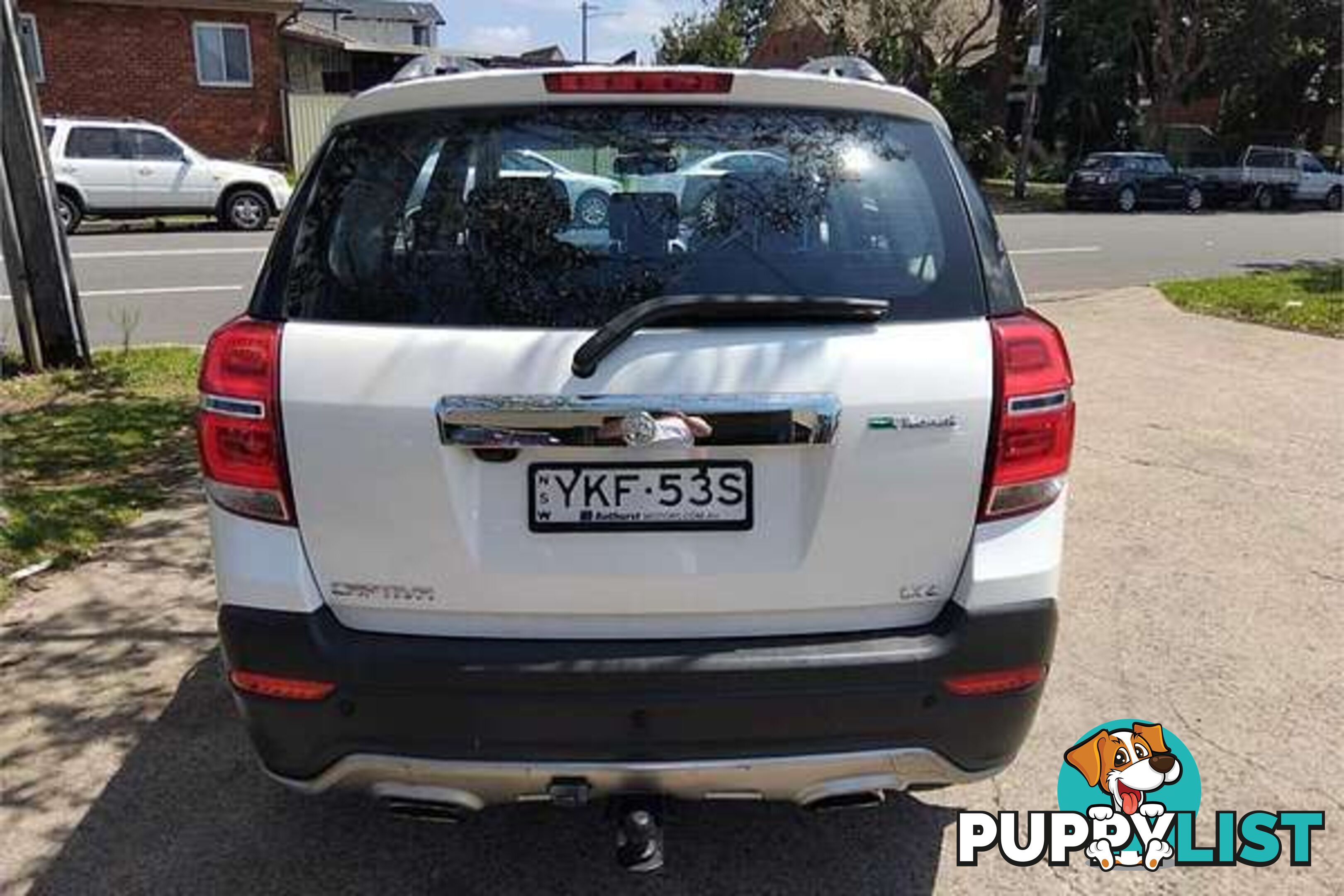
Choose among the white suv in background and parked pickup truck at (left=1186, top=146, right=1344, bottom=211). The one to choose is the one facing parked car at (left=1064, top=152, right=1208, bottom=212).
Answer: the white suv in background

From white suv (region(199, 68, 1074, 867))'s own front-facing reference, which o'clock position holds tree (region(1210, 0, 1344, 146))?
The tree is roughly at 1 o'clock from the white suv.

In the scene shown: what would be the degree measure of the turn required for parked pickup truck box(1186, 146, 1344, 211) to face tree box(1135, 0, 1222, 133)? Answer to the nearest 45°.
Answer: approximately 135° to its left

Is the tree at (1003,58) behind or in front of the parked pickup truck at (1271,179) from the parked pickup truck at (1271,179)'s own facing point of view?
behind

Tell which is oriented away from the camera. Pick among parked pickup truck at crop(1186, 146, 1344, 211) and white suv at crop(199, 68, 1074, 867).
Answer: the white suv

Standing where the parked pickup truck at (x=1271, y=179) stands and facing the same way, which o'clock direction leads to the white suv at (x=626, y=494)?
The white suv is roughly at 3 o'clock from the parked pickup truck.

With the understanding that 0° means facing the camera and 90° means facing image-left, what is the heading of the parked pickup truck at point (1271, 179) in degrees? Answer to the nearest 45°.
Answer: approximately 270°

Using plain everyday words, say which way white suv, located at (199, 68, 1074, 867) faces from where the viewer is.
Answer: facing away from the viewer

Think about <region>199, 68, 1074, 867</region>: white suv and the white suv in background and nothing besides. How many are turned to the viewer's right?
1

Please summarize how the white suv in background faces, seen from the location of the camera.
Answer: facing to the right of the viewer

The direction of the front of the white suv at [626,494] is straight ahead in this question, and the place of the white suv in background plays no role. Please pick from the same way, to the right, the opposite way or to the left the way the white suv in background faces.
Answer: to the right
